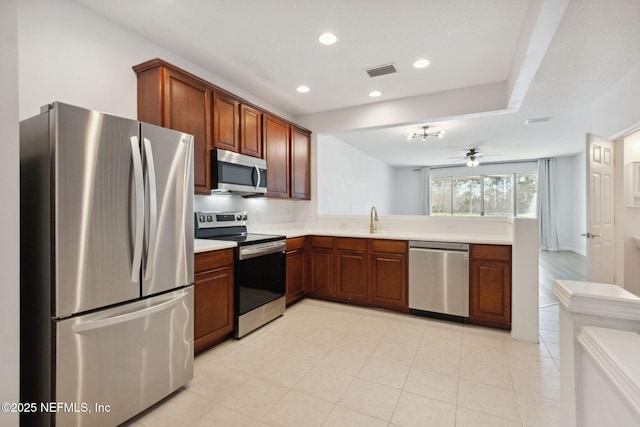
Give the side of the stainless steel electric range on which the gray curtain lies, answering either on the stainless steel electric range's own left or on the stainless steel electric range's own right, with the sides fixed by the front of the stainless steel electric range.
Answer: on the stainless steel electric range's own left

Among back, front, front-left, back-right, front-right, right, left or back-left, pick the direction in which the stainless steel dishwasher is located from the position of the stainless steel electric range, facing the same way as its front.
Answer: front-left

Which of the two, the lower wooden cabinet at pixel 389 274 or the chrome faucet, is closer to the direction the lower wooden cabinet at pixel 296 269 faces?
the lower wooden cabinet

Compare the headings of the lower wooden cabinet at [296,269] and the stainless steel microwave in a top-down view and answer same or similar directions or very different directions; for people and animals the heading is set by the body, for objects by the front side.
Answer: same or similar directions

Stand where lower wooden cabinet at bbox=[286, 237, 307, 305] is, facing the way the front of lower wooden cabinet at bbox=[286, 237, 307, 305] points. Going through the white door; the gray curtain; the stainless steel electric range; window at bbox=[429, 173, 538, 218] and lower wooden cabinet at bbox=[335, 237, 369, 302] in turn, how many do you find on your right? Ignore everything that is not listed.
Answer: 1

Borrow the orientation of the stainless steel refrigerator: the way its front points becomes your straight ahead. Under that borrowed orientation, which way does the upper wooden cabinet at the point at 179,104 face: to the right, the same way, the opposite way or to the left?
the same way

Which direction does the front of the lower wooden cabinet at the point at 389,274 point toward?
toward the camera

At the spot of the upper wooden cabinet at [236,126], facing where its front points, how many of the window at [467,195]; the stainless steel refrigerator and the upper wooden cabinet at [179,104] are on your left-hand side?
1

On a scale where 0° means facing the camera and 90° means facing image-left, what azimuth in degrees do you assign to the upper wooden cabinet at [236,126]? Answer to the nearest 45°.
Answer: approximately 315°

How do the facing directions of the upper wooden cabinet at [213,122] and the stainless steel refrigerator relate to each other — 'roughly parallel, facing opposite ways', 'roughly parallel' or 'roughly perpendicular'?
roughly parallel

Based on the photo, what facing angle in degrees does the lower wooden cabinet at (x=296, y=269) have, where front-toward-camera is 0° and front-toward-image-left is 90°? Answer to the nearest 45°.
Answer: approximately 315°

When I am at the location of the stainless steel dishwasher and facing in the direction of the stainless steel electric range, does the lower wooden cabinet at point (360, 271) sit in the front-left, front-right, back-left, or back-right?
front-right

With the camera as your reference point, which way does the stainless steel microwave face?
facing the viewer and to the right of the viewer

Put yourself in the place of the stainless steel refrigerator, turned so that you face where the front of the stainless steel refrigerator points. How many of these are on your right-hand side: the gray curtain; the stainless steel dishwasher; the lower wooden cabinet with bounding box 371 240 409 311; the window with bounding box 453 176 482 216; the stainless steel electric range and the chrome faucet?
0

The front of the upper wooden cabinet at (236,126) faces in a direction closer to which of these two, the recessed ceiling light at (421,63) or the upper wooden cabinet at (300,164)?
the recessed ceiling light
